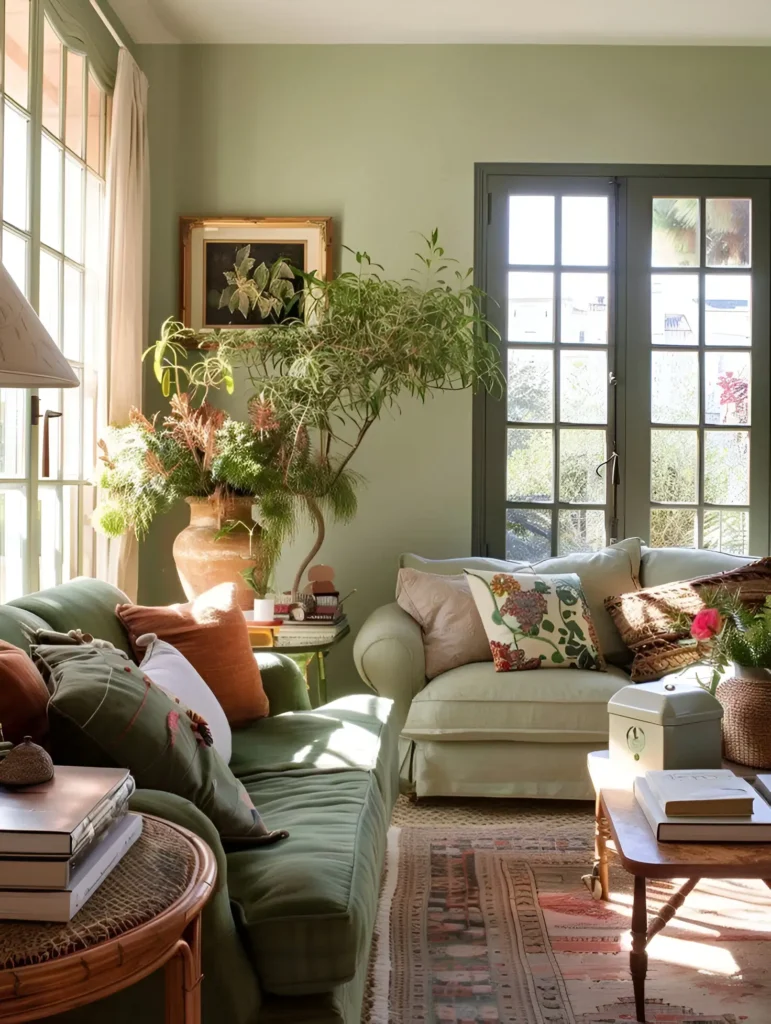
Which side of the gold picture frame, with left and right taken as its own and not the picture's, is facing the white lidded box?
front

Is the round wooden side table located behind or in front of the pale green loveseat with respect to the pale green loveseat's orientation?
in front

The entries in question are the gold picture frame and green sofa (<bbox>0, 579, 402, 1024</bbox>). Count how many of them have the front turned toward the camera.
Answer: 1

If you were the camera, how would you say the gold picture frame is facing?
facing the viewer

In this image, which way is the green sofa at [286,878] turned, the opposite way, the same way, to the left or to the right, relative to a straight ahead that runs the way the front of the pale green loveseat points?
to the left

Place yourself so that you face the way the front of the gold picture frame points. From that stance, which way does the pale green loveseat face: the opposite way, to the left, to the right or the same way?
the same way

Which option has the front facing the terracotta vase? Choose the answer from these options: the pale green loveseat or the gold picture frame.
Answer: the gold picture frame

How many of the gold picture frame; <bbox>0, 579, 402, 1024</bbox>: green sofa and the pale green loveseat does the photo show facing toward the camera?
2

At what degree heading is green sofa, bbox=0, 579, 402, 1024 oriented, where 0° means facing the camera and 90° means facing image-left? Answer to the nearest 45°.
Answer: approximately 270°

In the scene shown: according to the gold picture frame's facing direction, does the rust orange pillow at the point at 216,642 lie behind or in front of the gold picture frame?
in front

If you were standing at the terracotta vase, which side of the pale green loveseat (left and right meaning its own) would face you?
right

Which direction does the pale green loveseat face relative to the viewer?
toward the camera

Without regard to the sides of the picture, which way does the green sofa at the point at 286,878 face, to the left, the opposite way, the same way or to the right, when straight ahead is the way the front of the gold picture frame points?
to the left
